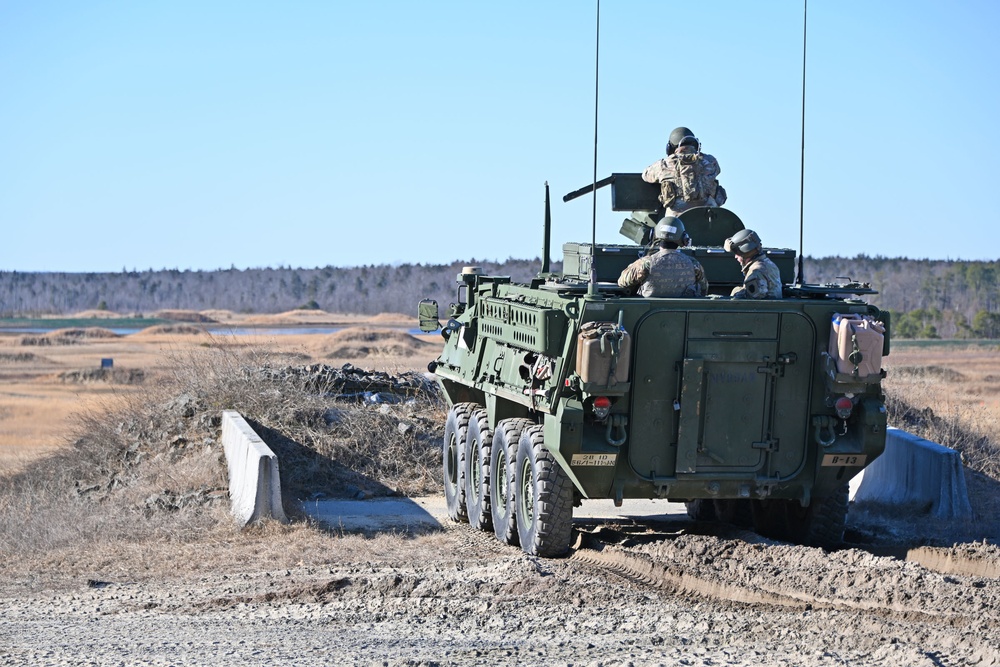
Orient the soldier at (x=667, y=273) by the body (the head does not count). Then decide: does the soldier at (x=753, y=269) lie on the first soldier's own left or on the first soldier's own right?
on the first soldier's own right

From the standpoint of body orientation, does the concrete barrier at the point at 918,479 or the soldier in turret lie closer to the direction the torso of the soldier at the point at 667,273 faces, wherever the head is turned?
the soldier in turret

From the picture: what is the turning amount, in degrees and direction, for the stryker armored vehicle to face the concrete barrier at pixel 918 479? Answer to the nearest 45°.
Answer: approximately 45° to its right

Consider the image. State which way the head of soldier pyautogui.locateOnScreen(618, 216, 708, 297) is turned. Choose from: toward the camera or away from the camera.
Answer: away from the camera

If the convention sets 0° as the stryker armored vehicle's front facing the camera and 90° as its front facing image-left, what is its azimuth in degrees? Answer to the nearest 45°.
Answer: approximately 180°

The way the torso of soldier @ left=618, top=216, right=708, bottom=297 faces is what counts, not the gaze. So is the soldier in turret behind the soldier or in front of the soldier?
in front

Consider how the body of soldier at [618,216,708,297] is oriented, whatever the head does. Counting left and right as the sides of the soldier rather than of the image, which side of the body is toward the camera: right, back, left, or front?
back
